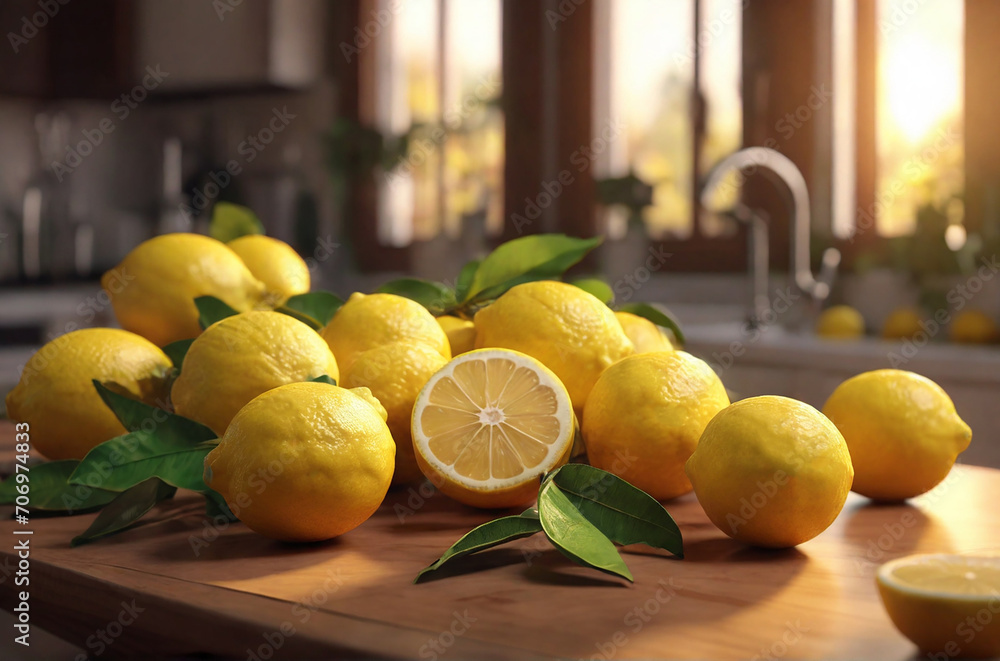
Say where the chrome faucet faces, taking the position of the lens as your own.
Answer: facing to the left of the viewer

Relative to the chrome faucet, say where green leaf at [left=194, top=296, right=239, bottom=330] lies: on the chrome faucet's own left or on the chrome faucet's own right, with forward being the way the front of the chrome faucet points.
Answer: on the chrome faucet's own left

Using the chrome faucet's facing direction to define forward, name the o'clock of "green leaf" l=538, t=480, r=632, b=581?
The green leaf is roughly at 9 o'clock from the chrome faucet.

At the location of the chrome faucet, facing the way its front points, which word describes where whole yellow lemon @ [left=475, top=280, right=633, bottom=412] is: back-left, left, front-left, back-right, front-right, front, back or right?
left

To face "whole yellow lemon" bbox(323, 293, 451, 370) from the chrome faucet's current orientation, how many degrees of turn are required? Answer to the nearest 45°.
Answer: approximately 90° to its left

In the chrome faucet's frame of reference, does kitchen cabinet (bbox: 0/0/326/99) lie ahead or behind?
ahead

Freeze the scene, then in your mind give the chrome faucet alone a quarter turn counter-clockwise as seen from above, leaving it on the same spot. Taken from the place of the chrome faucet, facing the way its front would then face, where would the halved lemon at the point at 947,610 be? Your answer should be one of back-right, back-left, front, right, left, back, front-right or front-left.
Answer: front
